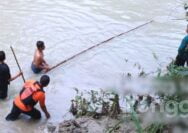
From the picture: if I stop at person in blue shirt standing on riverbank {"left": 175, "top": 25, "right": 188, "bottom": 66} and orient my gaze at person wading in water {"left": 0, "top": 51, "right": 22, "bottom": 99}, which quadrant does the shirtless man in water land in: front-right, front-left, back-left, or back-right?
front-right

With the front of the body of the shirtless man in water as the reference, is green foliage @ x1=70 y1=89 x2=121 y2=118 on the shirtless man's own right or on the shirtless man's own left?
on the shirtless man's own right

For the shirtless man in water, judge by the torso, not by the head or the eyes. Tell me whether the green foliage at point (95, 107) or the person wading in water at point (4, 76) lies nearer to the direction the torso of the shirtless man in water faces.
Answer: the green foliage

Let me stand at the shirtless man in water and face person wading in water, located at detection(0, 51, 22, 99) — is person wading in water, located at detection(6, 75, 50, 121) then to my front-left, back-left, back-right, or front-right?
front-left

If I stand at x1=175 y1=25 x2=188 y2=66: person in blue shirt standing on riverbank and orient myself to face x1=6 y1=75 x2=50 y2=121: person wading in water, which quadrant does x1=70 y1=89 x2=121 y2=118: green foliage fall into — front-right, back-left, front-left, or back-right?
front-left

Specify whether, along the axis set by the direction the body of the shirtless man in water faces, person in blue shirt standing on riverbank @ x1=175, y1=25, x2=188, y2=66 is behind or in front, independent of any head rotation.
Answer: in front

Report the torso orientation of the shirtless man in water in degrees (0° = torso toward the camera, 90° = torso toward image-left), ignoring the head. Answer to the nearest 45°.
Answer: approximately 270°

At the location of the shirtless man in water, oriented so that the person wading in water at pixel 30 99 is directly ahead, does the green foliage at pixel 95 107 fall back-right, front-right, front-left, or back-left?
front-left

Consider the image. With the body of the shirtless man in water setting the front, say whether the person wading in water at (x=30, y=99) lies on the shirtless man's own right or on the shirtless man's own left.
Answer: on the shirtless man's own right

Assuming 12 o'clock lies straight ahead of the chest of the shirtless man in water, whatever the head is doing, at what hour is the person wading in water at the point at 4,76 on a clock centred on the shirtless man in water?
The person wading in water is roughly at 4 o'clock from the shirtless man in water.
